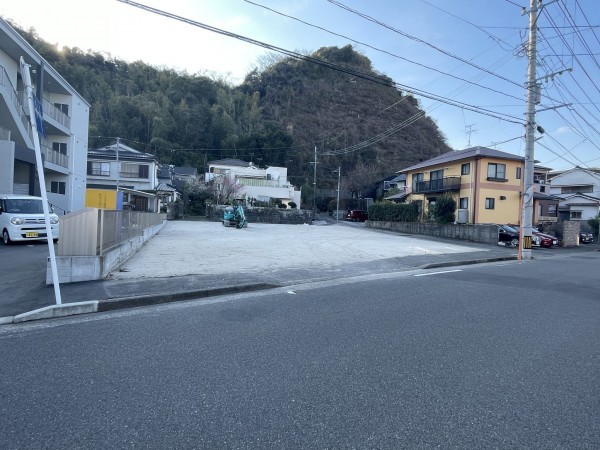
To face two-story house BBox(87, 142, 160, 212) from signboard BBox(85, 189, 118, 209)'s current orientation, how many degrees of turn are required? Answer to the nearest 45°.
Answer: approximately 180°

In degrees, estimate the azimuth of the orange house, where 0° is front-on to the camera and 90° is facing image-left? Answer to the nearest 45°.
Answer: approximately 45°

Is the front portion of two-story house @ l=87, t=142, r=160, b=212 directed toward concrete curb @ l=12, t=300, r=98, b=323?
yes

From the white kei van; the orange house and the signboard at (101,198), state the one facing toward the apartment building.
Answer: the orange house

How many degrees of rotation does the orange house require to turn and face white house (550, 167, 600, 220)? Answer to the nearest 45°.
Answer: approximately 90° to its left

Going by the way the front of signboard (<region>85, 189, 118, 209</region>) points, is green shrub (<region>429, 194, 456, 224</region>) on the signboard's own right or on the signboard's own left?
on the signboard's own left

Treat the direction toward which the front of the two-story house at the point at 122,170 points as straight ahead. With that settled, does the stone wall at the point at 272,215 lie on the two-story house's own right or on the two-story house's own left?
on the two-story house's own left

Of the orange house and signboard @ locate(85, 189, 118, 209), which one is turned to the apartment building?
the orange house

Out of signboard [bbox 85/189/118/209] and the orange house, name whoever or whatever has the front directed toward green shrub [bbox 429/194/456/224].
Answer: the orange house

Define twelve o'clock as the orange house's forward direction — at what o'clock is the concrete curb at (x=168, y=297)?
The concrete curb is roughly at 11 o'clock from the orange house.

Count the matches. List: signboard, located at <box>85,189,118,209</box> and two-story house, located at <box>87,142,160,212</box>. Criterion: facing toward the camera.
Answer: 2
